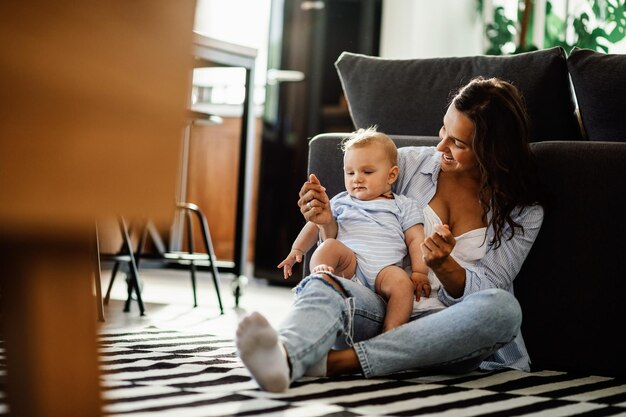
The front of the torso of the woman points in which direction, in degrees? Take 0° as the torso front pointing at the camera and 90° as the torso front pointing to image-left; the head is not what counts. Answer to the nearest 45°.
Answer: approximately 45°
